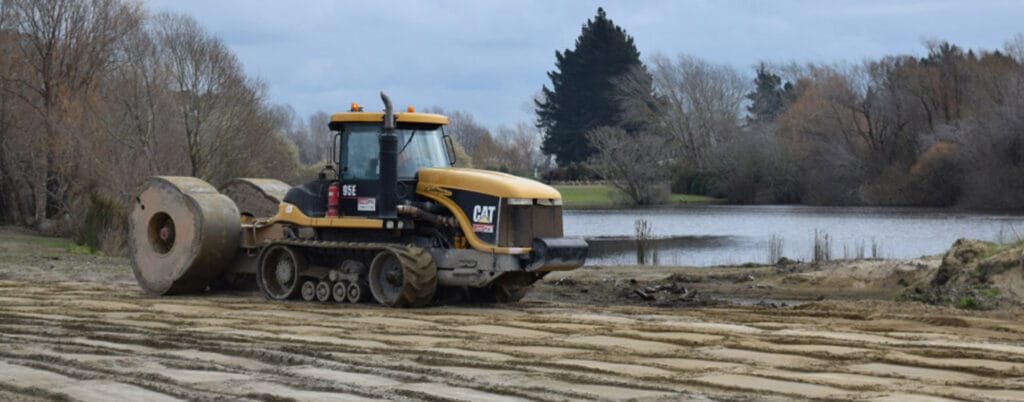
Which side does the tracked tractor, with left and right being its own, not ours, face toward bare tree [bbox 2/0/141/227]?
back

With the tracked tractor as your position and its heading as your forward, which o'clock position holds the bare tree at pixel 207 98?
The bare tree is roughly at 7 o'clock from the tracked tractor.

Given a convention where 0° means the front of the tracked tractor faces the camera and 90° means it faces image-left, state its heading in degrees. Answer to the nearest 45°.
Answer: approximately 315°

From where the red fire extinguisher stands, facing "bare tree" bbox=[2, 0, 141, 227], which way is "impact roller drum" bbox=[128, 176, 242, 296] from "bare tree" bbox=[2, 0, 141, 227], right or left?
left
